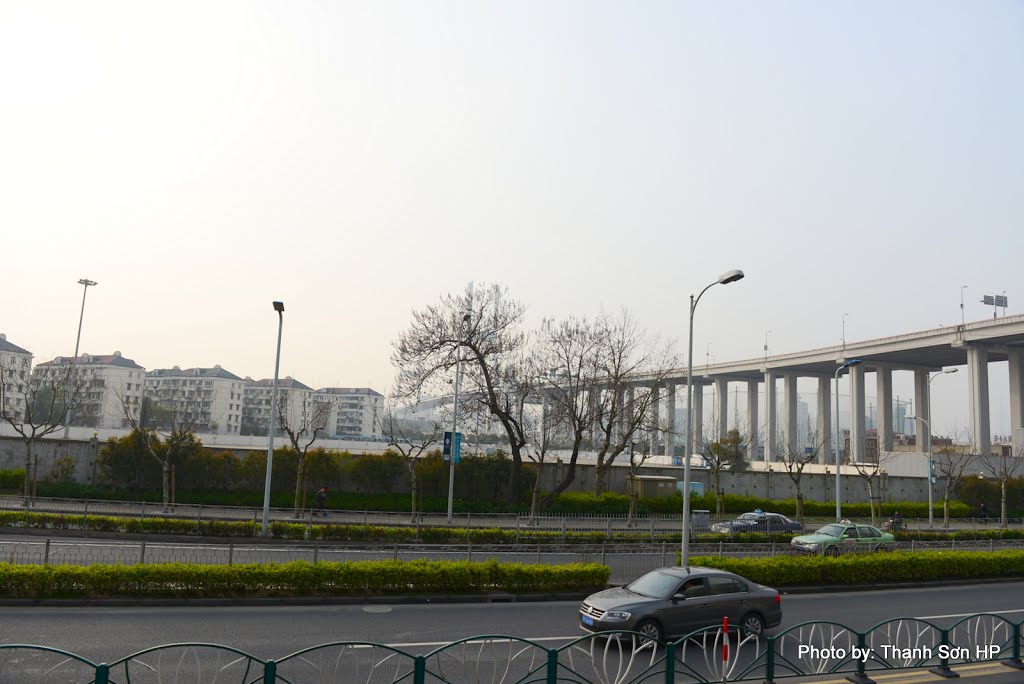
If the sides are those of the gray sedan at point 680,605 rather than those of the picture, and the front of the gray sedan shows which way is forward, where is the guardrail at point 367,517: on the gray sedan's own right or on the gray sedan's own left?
on the gray sedan's own right

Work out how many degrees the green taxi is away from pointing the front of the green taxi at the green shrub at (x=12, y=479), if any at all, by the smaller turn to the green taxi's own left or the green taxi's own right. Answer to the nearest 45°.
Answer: approximately 45° to the green taxi's own right

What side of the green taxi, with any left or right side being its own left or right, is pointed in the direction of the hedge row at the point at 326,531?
front

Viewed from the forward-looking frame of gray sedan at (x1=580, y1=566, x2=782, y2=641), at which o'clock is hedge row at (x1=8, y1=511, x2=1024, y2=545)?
The hedge row is roughly at 3 o'clock from the gray sedan.

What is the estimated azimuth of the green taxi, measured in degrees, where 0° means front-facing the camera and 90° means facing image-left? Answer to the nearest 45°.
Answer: approximately 45°

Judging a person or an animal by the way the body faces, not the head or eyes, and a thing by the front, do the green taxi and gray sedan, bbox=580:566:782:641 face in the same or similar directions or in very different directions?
same or similar directions

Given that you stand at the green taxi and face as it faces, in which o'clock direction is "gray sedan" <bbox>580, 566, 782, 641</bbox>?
The gray sedan is roughly at 11 o'clock from the green taxi.

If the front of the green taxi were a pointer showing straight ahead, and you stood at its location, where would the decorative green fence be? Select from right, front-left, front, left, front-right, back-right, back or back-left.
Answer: front-left

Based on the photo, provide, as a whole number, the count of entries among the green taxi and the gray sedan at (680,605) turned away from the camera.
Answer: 0

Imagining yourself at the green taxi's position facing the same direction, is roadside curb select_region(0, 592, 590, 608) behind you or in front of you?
in front

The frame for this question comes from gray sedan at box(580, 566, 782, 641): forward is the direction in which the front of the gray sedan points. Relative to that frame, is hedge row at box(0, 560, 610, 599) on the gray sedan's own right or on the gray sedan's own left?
on the gray sedan's own right

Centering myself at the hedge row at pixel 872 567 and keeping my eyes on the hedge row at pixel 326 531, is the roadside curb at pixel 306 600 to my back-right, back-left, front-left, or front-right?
front-left

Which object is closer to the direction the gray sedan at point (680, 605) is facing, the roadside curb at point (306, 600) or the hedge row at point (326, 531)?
the roadside curb

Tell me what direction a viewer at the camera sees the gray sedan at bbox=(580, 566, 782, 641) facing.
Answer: facing the viewer and to the left of the viewer
